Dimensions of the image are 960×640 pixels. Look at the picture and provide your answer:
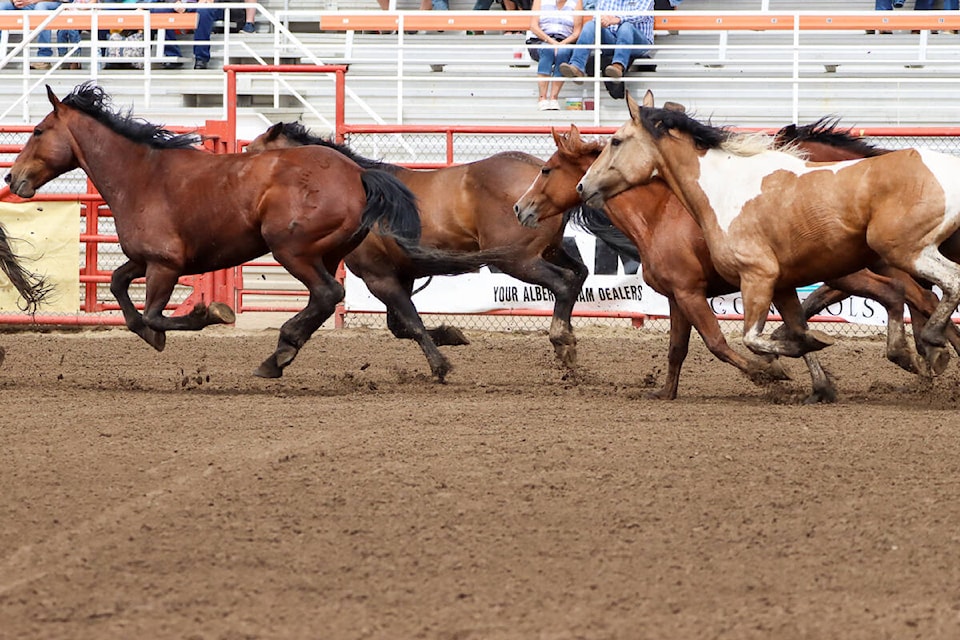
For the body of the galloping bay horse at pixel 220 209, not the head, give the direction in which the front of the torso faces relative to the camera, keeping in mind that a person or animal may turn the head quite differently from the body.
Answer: to the viewer's left

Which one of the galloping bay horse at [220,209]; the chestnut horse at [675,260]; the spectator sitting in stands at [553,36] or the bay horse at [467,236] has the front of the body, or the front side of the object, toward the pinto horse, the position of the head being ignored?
the spectator sitting in stands

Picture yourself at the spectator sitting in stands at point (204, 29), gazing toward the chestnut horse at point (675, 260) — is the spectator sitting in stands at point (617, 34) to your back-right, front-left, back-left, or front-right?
front-left

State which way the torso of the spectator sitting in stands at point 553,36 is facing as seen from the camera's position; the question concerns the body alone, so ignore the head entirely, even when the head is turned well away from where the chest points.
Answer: toward the camera

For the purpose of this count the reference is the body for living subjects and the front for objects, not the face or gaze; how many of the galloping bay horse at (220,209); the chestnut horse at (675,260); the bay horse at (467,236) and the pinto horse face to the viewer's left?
4

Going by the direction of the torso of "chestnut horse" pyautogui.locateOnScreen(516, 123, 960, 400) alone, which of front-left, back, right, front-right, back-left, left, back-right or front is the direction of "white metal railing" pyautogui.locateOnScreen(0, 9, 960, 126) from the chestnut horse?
right

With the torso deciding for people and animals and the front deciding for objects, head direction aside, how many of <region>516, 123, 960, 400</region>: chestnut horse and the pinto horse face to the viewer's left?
2

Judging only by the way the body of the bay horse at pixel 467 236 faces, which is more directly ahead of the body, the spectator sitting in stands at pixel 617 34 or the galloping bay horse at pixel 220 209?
the galloping bay horse

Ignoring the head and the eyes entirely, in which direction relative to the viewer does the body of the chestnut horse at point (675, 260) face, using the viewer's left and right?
facing to the left of the viewer

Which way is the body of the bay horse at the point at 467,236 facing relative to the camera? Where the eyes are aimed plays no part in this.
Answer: to the viewer's left

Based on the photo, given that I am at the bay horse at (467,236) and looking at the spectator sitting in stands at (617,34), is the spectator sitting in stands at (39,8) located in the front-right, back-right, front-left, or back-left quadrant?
front-left

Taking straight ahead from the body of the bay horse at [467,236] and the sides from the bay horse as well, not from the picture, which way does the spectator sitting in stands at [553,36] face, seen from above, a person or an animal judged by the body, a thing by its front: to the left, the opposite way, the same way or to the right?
to the left

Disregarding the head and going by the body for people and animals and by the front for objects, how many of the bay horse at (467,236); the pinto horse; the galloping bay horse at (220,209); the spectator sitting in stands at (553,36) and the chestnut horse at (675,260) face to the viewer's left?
4
